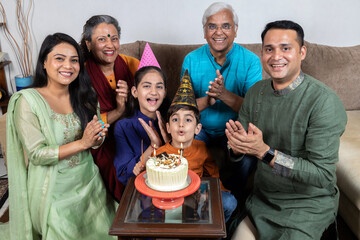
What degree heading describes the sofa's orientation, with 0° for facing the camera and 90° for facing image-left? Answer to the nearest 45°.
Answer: approximately 0°

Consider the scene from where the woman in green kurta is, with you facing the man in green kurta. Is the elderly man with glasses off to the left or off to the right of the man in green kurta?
left

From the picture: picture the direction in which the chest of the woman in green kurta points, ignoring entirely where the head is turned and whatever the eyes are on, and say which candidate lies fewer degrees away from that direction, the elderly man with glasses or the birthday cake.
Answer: the birthday cake

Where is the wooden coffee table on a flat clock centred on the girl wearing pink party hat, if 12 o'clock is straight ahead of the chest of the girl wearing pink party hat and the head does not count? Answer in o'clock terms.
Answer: The wooden coffee table is roughly at 1 o'clock from the girl wearing pink party hat.

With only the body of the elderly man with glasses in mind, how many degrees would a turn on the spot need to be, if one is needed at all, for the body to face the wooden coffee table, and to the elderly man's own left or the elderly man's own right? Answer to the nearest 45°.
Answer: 0° — they already face it

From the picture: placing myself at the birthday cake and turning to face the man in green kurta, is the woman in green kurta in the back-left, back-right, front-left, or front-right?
back-left
